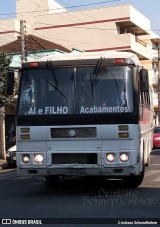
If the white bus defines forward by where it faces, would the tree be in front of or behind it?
behind

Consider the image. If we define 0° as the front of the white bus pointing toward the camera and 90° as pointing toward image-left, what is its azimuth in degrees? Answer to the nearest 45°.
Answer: approximately 0°
